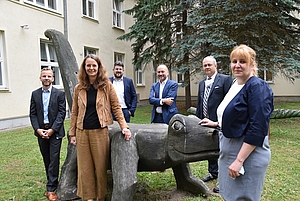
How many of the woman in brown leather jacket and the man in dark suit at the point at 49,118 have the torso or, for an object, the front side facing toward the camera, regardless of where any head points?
2

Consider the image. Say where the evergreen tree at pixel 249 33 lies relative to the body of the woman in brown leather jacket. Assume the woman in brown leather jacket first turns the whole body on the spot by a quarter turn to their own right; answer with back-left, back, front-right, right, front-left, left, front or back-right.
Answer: back-right

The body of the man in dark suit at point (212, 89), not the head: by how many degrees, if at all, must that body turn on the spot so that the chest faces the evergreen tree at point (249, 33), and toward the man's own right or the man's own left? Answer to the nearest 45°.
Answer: approximately 135° to the man's own right

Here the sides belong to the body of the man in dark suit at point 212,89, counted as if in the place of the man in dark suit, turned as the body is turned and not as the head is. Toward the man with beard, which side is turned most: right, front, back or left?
right

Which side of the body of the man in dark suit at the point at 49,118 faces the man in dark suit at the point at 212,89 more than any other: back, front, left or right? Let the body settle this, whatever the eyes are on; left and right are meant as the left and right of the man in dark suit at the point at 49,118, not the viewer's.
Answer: left

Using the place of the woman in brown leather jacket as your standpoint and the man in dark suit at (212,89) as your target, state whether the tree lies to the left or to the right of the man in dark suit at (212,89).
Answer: left

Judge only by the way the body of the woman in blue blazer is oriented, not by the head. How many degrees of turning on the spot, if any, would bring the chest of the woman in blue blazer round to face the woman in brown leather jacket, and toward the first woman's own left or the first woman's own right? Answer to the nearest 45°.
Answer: approximately 45° to the first woman's own right

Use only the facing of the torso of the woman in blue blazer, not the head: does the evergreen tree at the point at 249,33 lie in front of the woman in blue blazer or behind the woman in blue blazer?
behind
